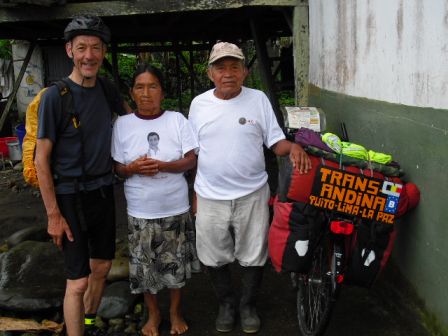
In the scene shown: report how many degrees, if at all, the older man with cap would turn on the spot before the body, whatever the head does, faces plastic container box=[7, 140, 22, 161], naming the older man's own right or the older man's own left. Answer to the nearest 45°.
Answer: approximately 135° to the older man's own right

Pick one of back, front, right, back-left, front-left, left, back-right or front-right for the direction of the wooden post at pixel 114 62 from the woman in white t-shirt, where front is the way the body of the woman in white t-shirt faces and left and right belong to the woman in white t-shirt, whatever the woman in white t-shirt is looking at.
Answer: back

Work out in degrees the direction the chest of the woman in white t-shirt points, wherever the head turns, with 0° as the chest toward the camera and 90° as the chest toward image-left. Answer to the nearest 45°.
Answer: approximately 0°

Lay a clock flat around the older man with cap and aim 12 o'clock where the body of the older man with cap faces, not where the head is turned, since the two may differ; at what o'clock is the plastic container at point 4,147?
The plastic container is roughly at 5 o'clock from the older man with cap.

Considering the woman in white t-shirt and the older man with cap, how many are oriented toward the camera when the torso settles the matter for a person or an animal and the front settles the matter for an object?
2
